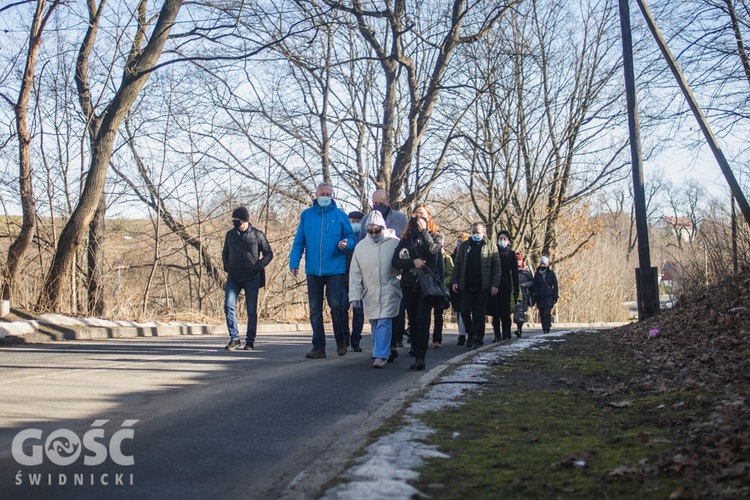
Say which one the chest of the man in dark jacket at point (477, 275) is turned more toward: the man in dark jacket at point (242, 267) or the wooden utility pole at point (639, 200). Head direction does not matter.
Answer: the man in dark jacket

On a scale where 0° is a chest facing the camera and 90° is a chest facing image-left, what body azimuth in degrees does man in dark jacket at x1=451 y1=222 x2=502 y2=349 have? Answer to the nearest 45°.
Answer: approximately 0°

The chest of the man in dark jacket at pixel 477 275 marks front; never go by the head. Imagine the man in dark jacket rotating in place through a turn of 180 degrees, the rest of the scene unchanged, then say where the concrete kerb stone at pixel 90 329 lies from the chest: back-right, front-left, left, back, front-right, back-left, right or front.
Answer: left

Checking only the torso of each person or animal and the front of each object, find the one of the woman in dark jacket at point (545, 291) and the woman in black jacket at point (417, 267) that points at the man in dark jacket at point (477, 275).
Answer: the woman in dark jacket at point (545, 291)

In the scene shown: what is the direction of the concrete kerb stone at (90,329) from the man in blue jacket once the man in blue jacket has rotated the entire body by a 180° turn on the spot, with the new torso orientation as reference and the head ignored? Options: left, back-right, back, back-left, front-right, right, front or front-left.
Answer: front-left

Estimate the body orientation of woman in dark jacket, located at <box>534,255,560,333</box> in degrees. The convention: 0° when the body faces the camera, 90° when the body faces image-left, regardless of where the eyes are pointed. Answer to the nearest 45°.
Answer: approximately 0°

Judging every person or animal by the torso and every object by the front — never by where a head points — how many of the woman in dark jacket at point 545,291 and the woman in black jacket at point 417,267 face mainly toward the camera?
2

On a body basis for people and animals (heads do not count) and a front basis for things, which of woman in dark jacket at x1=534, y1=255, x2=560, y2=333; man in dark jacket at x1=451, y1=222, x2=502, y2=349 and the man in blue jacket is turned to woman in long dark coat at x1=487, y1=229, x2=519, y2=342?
woman in dark jacket at x1=534, y1=255, x2=560, y2=333

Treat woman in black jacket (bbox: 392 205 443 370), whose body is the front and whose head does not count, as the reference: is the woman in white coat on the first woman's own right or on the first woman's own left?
on the first woman's own right
